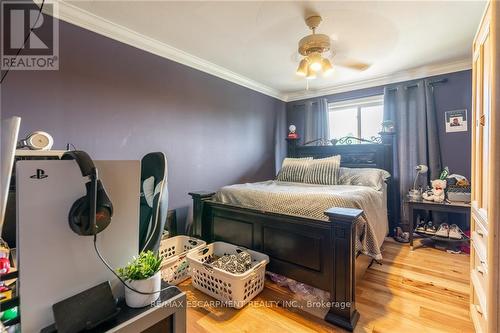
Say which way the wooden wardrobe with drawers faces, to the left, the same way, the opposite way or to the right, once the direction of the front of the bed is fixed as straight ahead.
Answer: to the right

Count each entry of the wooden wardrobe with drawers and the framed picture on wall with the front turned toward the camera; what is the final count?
1

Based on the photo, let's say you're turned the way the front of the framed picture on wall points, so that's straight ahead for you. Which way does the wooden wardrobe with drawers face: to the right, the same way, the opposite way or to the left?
to the right

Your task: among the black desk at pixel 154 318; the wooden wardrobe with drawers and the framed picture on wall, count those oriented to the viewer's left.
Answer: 1

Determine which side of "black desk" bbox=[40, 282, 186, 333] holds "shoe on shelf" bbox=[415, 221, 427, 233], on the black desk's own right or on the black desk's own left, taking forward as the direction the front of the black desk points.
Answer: on the black desk's own left

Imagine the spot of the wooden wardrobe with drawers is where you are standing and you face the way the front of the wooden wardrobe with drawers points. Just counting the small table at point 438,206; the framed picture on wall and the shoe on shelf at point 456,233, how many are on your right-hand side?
3

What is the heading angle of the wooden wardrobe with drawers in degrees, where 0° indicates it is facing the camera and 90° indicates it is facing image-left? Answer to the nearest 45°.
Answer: approximately 90°

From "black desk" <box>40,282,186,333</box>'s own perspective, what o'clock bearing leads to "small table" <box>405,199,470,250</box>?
The small table is roughly at 10 o'clock from the black desk.

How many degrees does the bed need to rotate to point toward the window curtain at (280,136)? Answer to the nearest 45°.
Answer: approximately 135° to its right

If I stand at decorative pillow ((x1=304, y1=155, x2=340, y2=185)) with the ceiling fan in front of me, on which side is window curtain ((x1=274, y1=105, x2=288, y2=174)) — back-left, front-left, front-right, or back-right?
back-right

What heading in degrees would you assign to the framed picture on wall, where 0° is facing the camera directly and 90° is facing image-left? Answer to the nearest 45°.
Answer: approximately 0°

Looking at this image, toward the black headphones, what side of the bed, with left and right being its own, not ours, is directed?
front

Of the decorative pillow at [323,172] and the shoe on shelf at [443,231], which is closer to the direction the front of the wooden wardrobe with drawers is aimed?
the decorative pillow

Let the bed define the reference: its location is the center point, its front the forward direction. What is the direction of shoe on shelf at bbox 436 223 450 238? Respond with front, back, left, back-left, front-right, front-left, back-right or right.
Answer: back

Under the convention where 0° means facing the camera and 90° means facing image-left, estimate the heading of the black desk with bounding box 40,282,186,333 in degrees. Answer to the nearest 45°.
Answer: approximately 315°
